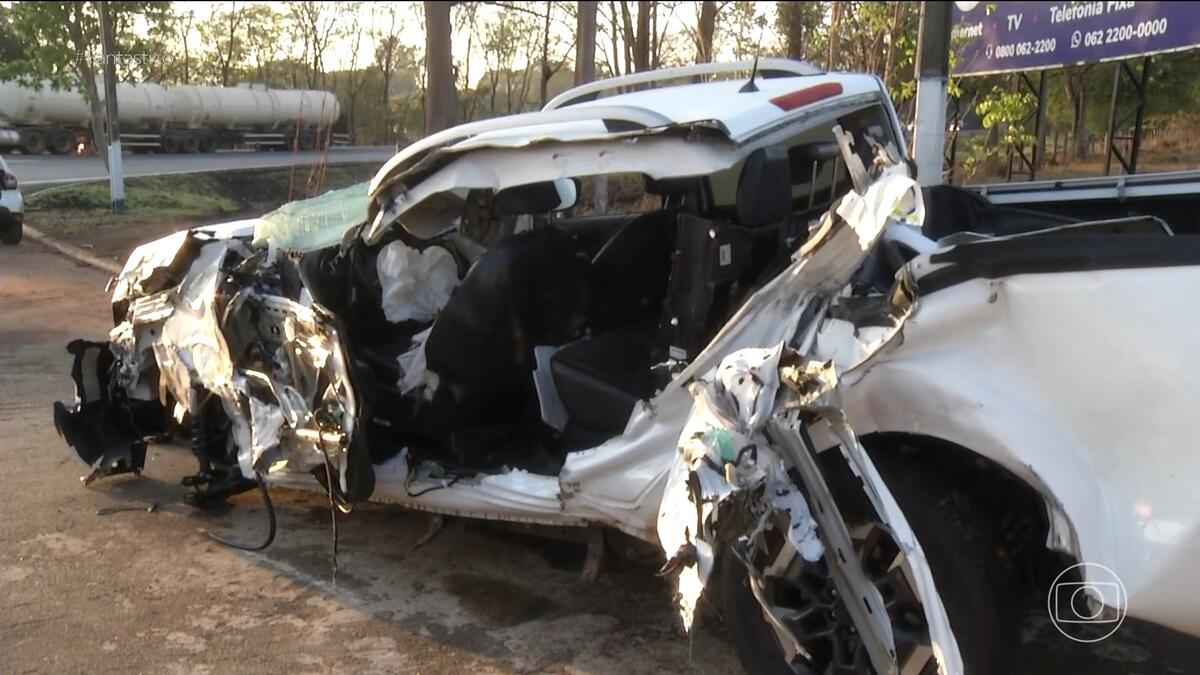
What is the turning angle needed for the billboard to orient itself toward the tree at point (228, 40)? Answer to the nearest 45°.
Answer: approximately 90° to its right

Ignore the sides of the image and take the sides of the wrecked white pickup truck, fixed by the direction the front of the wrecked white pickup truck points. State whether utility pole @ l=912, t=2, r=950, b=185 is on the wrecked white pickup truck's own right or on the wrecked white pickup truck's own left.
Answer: on the wrecked white pickup truck's own right

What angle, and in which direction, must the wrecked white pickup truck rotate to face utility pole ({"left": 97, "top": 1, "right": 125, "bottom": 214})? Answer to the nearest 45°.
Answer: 0° — it already faces it

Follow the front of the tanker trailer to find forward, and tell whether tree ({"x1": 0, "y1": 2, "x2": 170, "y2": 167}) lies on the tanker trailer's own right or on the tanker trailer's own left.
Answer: on the tanker trailer's own left

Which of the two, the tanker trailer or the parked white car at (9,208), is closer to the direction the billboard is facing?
the parked white car

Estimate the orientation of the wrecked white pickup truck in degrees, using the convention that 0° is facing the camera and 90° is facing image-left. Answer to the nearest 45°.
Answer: approximately 135°

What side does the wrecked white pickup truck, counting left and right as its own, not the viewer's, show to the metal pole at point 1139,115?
right

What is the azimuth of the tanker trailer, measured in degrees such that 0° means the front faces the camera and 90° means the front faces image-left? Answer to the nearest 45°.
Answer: approximately 90°

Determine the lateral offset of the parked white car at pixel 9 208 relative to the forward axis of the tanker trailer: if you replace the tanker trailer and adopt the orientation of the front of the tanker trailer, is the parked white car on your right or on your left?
on your left

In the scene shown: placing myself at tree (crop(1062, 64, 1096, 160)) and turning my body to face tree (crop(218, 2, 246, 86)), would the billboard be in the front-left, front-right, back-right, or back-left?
back-left
